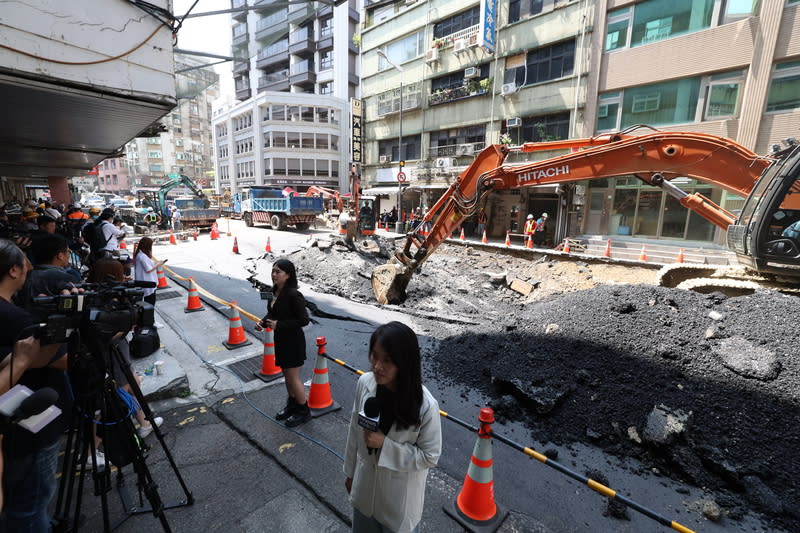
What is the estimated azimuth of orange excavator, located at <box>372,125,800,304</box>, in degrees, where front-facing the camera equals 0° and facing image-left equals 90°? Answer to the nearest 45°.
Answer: approximately 90°

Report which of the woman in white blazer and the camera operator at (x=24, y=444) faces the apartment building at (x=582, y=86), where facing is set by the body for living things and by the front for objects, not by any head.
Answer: the camera operator

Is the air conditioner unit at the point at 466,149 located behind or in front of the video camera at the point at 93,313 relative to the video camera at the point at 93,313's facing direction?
in front

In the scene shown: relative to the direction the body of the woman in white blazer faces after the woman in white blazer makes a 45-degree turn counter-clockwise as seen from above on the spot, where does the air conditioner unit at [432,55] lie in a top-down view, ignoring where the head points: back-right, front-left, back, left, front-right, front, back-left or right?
back

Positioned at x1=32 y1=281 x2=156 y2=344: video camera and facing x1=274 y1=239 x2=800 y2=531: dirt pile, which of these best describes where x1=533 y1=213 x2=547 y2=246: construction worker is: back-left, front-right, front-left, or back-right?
front-left

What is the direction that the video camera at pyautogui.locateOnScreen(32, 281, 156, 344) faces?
to the viewer's right

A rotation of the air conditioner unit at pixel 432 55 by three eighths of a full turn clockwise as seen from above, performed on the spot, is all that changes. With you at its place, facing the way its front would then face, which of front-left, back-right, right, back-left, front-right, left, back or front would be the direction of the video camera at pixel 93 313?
back

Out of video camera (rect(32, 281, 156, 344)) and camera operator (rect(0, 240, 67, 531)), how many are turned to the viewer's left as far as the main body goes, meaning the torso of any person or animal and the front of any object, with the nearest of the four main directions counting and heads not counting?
0

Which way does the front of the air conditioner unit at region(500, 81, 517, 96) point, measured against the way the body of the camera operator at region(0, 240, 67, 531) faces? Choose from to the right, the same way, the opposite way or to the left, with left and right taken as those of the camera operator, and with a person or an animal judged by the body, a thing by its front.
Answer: the opposite way

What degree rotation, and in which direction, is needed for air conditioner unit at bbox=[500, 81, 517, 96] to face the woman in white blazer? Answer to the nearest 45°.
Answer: approximately 45° to its left

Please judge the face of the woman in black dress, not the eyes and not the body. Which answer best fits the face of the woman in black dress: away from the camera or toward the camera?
toward the camera

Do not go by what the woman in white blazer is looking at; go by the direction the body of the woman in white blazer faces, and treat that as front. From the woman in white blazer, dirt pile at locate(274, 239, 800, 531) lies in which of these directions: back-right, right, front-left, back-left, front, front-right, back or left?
back

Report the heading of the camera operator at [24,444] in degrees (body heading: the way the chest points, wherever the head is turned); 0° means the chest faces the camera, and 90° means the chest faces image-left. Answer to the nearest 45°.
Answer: approximately 270°

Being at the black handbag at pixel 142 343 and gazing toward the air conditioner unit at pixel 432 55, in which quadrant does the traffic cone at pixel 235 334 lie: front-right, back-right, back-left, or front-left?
front-right

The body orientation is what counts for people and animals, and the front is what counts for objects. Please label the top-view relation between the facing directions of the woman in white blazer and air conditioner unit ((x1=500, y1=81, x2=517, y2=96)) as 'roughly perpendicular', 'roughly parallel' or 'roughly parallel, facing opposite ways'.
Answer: roughly parallel

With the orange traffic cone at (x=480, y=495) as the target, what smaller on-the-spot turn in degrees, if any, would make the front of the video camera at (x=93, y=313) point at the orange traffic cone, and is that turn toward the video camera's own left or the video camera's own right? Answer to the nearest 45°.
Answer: approximately 45° to the video camera's own right
